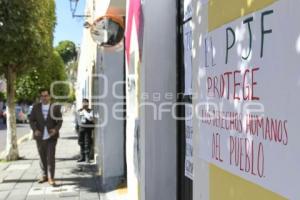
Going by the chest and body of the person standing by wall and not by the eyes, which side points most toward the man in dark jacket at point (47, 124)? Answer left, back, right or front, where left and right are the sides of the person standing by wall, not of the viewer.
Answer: front

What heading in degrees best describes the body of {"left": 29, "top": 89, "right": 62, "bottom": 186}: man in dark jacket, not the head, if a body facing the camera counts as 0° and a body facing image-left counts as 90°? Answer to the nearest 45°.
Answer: approximately 0°

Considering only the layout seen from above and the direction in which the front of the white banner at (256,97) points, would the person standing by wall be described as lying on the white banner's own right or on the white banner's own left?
on the white banner's own right

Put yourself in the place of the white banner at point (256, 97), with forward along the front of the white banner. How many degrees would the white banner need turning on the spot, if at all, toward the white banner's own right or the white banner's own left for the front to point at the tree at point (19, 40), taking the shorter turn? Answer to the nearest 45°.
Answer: approximately 90° to the white banner's own right

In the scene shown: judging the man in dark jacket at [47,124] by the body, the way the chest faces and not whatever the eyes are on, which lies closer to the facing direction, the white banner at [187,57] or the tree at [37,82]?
the white banner

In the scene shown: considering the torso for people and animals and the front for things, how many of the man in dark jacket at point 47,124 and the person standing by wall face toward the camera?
2

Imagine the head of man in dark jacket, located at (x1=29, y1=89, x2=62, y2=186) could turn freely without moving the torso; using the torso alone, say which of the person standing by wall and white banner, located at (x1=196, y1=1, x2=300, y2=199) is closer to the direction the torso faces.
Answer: the white banner

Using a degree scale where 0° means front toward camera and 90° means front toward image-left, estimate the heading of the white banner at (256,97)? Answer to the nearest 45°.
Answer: approximately 45°

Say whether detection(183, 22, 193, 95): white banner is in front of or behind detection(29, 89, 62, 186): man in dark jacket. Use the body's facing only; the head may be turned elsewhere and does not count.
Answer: in front

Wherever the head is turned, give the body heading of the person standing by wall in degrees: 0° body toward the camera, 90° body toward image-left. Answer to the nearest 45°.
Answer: approximately 0°

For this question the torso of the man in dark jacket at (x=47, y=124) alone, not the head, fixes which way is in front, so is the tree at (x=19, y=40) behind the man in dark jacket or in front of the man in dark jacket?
behind
